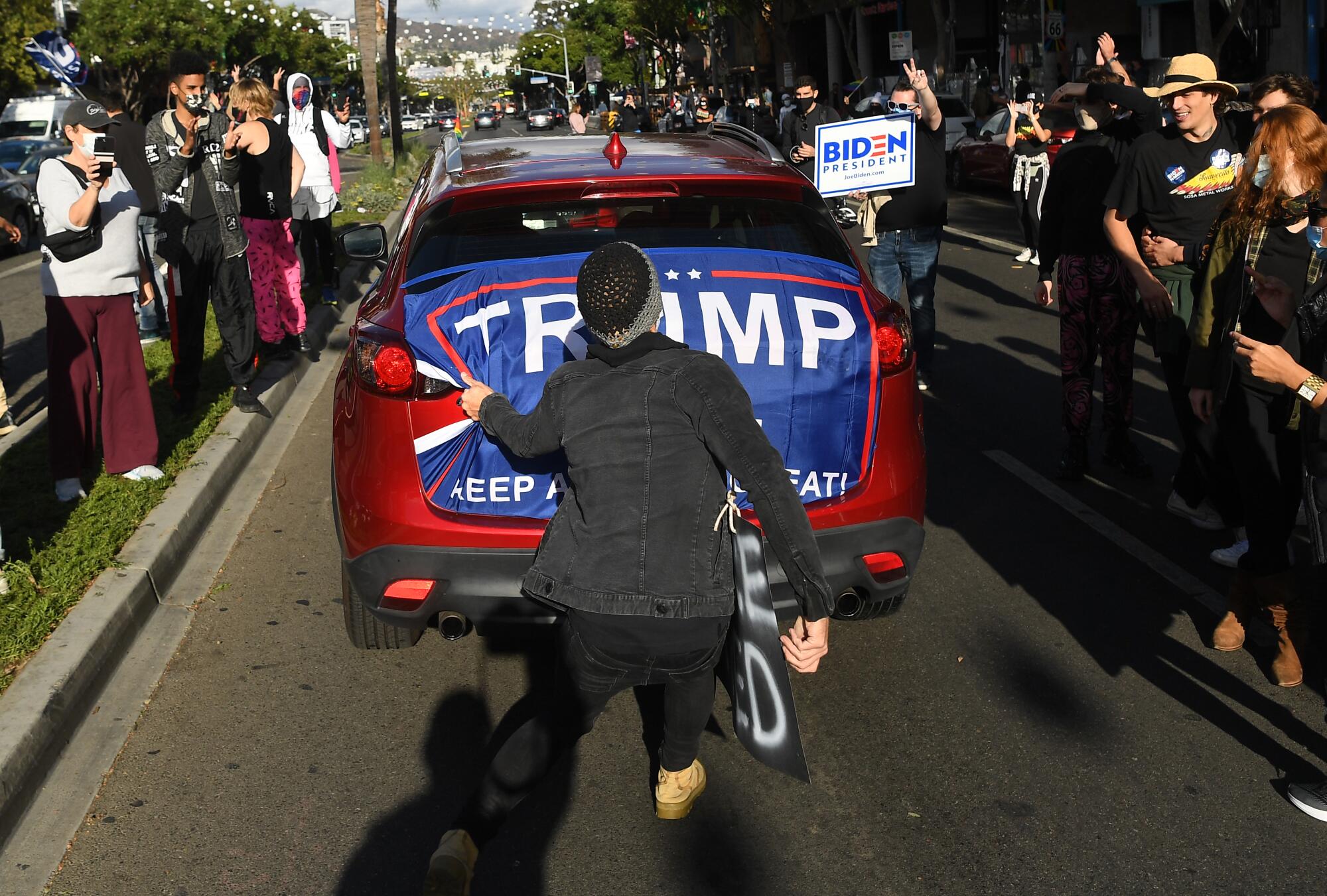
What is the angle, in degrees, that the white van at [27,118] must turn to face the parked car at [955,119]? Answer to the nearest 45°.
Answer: approximately 90° to its left

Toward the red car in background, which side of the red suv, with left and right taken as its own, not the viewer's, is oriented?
front

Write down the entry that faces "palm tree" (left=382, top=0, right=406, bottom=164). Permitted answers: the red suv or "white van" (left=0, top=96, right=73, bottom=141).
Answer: the red suv

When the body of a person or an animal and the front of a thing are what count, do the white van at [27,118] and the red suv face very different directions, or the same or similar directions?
very different directions

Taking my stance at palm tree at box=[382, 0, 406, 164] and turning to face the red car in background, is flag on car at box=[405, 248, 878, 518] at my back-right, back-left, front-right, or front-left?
front-right

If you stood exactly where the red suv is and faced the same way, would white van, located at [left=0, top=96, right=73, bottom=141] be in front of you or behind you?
in front

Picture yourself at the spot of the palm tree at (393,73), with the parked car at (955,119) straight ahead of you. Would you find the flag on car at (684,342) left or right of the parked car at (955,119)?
right

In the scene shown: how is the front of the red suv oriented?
away from the camera

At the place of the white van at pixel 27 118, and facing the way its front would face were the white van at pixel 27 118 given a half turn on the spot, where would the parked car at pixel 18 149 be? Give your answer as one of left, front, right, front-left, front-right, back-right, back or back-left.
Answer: back-right

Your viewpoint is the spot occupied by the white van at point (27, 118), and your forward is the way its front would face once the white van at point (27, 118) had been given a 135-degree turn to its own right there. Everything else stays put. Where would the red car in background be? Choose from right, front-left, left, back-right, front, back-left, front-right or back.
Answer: back-right

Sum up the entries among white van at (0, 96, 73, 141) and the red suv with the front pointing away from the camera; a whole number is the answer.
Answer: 1

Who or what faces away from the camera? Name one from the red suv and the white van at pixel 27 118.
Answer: the red suv
